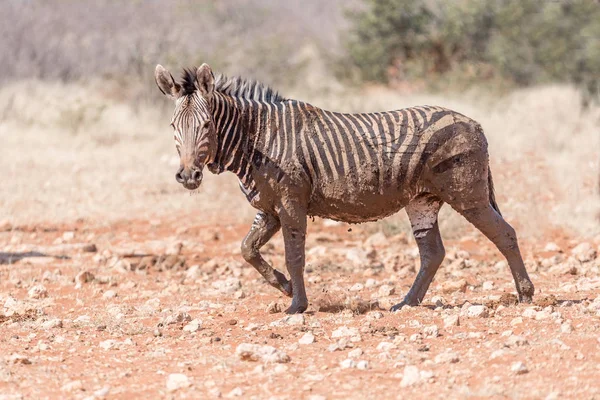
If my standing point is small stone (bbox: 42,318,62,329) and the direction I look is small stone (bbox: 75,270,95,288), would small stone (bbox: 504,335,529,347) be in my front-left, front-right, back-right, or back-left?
back-right

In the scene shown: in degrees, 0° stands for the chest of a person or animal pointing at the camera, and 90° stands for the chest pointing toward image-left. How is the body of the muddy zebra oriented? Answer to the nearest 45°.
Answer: approximately 90°

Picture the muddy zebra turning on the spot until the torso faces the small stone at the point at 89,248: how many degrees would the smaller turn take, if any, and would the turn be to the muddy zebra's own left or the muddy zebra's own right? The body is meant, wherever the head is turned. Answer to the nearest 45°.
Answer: approximately 45° to the muddy zebra's own right

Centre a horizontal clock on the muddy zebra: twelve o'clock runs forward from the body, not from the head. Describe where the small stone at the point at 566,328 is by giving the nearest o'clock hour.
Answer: The small stone is roughly at 7 o'clock from the muddy zebra.

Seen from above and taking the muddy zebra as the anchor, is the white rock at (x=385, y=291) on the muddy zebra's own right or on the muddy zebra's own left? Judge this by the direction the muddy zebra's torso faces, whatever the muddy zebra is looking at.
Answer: on the muddy zebra's own right

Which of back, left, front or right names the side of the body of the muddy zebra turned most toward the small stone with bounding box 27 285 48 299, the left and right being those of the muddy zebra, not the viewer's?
front

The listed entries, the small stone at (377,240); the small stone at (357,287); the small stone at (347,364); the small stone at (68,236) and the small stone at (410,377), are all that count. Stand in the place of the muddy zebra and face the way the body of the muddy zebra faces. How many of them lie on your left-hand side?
2

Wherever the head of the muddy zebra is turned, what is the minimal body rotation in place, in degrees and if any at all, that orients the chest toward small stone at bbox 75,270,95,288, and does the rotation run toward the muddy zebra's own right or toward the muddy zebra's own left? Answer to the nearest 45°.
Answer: approximately 45° to the muddy zebra's own right

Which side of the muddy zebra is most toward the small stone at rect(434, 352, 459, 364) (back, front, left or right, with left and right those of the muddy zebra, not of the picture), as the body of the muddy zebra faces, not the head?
left

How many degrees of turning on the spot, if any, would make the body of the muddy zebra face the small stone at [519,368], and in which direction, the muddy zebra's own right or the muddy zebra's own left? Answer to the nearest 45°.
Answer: approximately 135° to the muddy zebra's own left

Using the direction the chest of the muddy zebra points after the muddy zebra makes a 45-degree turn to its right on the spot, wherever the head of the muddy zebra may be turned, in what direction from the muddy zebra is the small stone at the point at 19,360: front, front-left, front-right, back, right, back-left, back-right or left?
left

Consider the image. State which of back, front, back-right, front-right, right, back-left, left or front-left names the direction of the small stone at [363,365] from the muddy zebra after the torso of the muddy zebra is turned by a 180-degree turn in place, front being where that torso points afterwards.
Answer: right

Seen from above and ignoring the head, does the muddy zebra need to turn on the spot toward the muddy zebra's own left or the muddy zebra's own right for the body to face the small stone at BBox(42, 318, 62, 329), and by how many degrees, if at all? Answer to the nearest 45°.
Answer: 0° — it already faces it

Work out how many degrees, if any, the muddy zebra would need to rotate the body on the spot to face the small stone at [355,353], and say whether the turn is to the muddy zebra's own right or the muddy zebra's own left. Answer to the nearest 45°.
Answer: approximately 90° to the muddy zebra's own left

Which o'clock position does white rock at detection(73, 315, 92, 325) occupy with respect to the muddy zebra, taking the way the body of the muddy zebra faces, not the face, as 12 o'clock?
The white rock is roughly at 12 o'clock from the muddy zebra.
